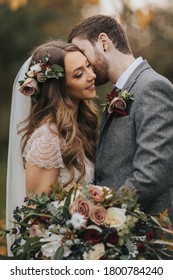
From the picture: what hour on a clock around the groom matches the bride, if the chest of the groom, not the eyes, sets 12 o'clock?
The bride is roughly at 1 o'clock from the groom.

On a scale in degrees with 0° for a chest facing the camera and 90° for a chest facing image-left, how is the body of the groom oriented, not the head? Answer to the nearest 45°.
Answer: approximately 90°
